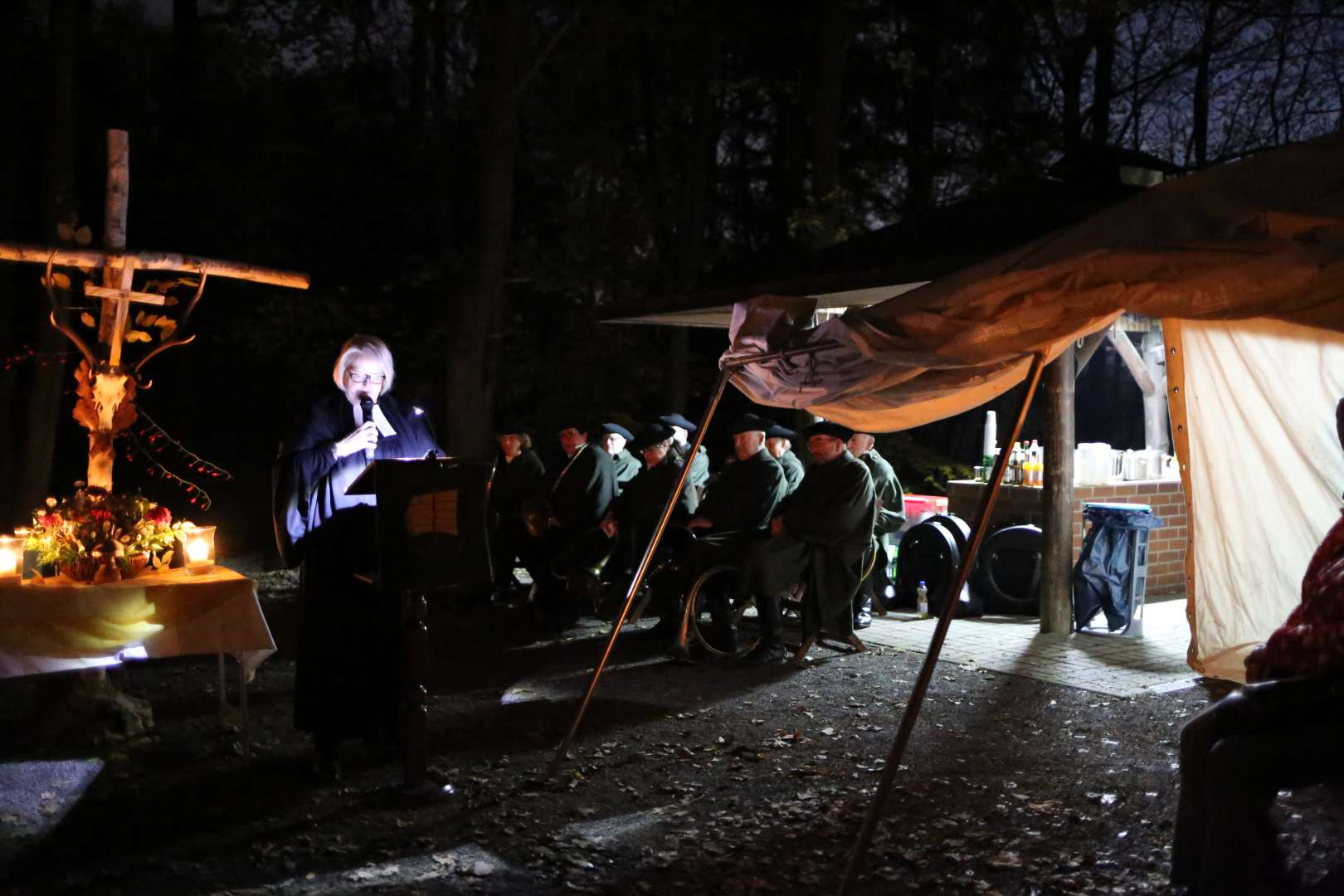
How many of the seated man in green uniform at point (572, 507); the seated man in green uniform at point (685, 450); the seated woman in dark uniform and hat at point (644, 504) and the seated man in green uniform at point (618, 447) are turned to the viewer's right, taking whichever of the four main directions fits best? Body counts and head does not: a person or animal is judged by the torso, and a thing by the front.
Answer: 0

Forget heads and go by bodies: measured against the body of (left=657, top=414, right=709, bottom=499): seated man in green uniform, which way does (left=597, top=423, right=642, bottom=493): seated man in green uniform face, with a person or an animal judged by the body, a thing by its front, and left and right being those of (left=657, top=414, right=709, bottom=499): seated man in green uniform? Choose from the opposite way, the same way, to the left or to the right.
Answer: the same way

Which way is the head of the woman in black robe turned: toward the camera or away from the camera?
toward the camera

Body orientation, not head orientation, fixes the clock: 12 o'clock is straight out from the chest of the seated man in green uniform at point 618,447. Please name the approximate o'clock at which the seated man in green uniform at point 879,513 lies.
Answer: the seated man in green uniform at point 879,513 is roughly at 8 o'clock from the seated man in green uniform at point 618,447.

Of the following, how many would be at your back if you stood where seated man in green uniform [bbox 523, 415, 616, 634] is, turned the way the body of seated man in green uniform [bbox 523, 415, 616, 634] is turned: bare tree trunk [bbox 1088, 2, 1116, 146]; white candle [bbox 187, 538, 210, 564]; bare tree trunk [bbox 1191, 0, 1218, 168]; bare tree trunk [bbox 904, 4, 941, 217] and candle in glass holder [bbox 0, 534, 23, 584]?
3

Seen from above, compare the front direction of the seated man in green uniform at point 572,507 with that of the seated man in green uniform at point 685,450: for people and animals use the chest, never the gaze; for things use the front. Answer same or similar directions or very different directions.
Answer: same or similar directions

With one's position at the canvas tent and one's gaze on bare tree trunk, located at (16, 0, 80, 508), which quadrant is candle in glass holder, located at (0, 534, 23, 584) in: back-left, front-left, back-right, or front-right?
front-left

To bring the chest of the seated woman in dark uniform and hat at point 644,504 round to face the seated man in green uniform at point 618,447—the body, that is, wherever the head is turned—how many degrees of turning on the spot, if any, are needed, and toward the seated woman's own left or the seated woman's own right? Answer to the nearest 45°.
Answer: approximately 135° to the seated woman's own right

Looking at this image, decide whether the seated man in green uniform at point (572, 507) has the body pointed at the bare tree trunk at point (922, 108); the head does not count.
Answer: no

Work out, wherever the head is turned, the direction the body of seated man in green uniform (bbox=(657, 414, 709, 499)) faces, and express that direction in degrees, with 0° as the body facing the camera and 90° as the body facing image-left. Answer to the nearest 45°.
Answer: approximately 45°

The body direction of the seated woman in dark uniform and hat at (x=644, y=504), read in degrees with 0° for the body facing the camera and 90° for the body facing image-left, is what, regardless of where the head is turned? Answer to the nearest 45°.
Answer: approximately 45°
